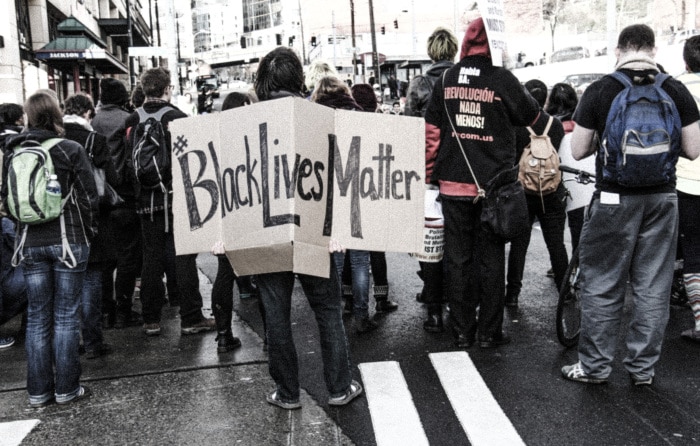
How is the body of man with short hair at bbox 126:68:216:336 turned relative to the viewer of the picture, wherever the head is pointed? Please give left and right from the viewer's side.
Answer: facing away from the viewer and to the right of the viewer

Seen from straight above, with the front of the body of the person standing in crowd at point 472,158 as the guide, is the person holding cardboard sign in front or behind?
behind

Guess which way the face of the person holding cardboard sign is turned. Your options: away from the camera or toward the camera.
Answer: away from the camera

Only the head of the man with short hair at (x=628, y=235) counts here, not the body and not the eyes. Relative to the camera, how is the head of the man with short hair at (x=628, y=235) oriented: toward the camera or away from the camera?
away from the camera

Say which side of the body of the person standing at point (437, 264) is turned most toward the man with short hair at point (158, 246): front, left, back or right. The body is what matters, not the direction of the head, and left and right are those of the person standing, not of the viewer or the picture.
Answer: left

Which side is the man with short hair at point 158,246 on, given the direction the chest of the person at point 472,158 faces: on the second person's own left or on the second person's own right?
on the second person's own left

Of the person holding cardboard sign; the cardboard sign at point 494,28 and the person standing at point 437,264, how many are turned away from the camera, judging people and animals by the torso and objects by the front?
2

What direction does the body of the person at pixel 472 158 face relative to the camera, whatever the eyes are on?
away from the camera

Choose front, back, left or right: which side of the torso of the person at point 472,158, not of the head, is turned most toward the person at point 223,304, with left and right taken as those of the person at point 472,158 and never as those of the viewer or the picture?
left

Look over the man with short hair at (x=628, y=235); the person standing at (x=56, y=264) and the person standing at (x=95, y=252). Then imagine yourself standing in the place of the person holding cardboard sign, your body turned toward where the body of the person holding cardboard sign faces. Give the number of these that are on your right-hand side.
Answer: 1

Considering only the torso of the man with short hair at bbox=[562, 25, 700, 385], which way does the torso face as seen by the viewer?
away from the camera

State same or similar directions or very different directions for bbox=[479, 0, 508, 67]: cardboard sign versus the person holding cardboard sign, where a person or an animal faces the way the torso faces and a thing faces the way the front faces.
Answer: very different directions

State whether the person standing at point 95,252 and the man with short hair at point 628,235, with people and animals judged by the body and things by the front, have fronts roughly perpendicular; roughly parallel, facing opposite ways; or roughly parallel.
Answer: roughly parallel

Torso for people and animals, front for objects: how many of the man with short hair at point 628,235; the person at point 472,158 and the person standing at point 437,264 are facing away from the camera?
3

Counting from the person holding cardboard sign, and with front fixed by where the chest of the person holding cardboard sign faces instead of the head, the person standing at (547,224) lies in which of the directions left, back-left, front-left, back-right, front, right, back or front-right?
front-right
